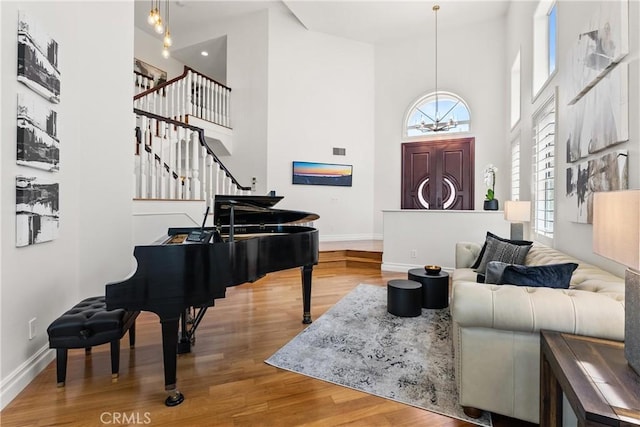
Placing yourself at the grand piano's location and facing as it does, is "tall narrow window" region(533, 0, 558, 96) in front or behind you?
behind

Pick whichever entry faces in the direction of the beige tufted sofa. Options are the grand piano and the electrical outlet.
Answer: the electrical outlet

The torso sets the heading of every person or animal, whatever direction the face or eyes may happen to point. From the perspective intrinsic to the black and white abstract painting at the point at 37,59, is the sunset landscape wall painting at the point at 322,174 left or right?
on its left

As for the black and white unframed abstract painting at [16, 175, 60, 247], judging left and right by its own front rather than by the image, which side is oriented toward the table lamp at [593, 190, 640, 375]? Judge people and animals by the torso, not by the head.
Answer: front

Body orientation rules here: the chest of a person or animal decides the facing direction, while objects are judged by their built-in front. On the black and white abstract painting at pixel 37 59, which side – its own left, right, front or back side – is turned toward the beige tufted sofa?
front

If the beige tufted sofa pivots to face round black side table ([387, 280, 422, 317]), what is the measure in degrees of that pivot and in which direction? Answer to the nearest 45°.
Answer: approximately 45° to its right

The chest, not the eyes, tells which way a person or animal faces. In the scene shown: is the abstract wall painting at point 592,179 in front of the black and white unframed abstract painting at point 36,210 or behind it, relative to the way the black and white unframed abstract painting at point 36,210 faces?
in front

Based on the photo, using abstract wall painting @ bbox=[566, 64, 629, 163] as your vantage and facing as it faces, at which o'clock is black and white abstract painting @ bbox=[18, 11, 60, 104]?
The black and white abstract painting is roughly at 12 o'clock from the abstract wall painting.

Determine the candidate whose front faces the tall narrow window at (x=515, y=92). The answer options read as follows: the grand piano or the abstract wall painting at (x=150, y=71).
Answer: the abstract wall painting

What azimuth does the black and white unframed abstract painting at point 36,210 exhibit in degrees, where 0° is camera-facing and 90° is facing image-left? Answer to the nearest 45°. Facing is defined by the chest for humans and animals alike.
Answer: approximately 315°

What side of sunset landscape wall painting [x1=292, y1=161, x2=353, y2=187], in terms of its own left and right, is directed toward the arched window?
left

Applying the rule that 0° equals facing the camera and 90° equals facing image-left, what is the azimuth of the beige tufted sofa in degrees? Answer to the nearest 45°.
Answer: approximately 90°

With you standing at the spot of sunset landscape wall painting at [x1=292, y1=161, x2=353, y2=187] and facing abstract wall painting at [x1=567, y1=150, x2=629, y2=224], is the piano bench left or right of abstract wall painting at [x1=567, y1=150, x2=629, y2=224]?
right

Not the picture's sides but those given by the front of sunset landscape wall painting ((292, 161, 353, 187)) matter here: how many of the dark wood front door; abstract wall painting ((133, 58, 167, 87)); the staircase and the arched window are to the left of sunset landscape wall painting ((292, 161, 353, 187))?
2

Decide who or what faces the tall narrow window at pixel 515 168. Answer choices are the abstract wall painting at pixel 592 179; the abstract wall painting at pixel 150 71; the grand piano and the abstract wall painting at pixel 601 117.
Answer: the abstract wall painting at pixel 150 71

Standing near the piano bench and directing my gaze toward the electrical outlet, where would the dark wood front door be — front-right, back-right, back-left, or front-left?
back-right

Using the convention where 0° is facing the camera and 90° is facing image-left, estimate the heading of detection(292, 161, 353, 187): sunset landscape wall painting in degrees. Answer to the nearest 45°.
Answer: approximately 0°
